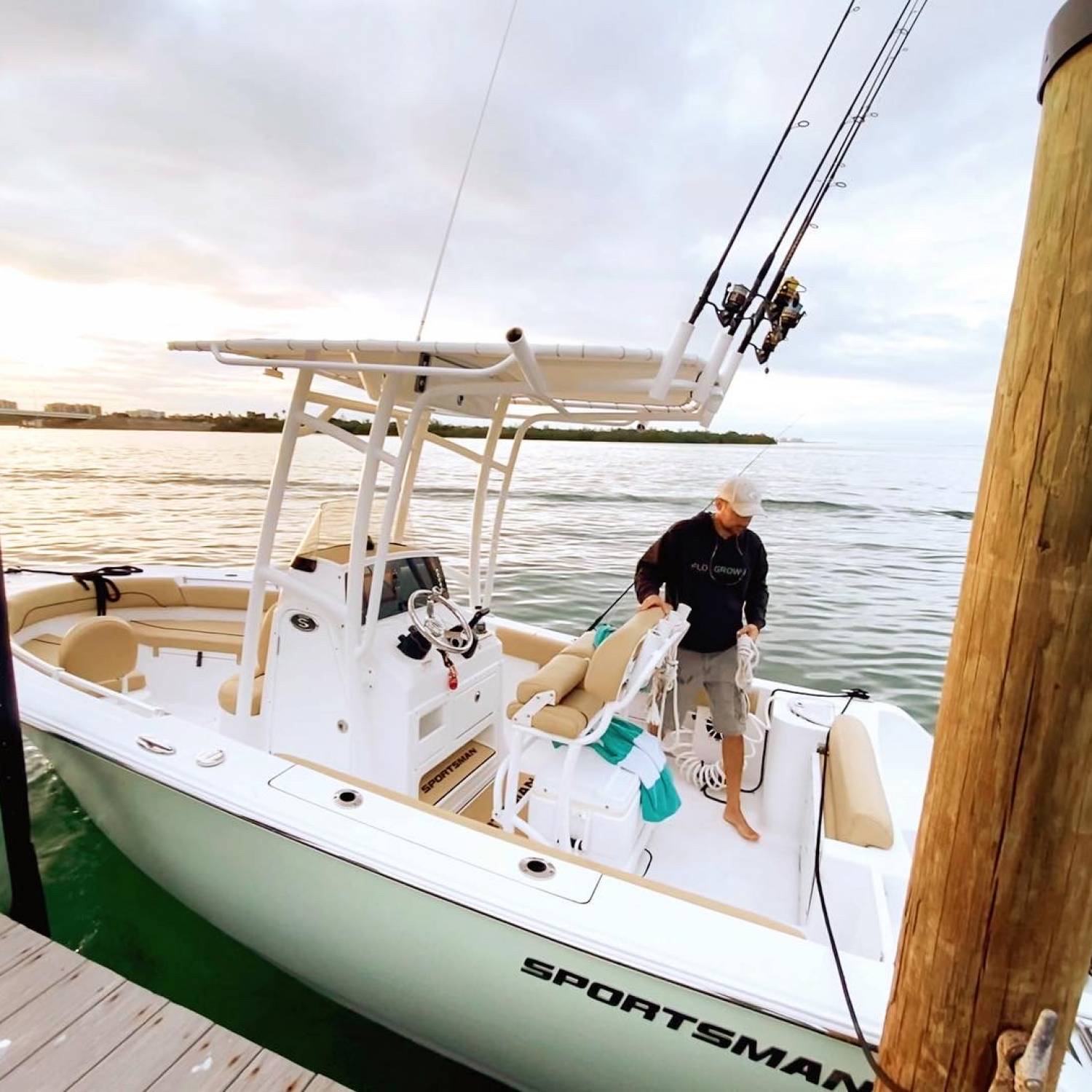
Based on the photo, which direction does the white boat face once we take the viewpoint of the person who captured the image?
facing away from the viewer and to the left of the viewer

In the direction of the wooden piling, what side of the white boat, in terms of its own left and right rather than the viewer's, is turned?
back
